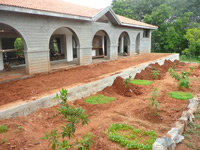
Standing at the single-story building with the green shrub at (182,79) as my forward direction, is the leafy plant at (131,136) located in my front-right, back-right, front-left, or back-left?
front-right

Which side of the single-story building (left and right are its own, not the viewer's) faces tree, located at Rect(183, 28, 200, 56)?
left

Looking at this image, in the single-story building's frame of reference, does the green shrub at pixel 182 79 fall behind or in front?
in front

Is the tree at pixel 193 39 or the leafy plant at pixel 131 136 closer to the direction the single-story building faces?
the leafy plant

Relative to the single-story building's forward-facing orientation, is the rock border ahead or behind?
ahead

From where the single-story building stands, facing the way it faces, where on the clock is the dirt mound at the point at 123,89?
The dirt mound is roughly at 12 o'clock from the single-story building.

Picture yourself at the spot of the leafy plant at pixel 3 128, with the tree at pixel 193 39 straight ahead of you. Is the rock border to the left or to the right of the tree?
right

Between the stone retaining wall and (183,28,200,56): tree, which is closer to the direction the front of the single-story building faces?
the stone retaining wall

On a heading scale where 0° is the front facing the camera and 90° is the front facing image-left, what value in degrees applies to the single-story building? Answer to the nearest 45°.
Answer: approximately 315°

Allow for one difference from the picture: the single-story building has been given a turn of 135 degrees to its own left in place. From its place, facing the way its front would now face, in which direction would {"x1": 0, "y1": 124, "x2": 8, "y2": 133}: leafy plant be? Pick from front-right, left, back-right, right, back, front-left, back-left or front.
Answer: back
